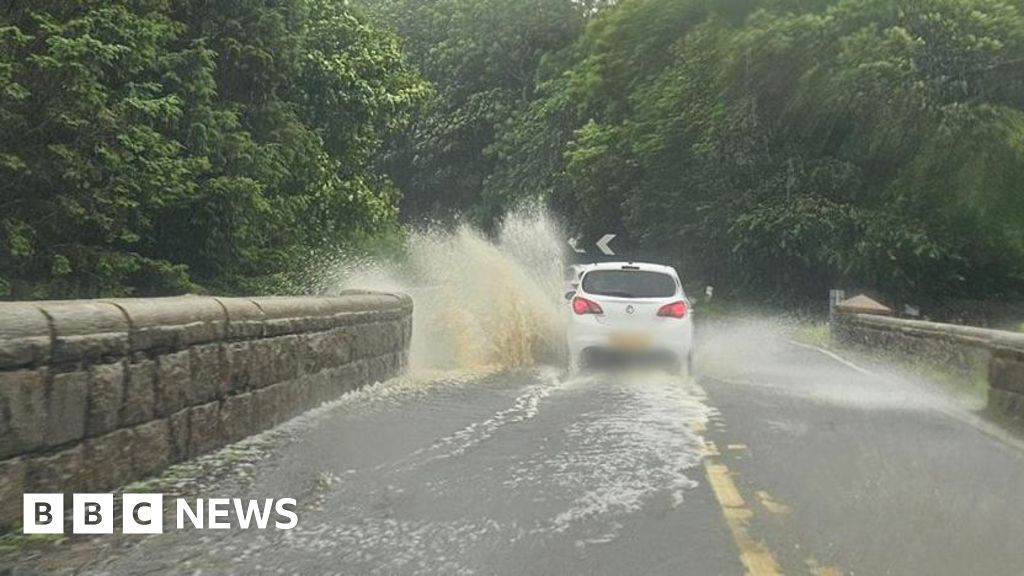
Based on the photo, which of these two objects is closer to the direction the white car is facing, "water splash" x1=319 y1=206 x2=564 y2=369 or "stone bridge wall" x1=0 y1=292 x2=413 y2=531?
the water splash

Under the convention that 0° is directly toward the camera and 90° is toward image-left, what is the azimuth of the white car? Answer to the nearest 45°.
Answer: approximately 180°

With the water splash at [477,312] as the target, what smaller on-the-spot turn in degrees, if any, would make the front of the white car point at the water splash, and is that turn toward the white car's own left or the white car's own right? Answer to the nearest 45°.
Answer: approximately 45° to the white car's own left

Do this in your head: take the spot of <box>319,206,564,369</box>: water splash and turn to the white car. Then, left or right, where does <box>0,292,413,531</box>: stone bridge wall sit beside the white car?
right

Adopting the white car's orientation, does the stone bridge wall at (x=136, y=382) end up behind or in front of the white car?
behind
